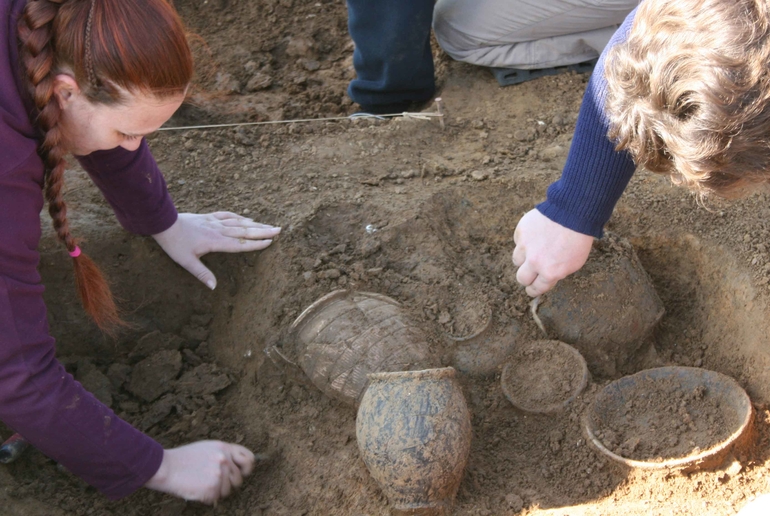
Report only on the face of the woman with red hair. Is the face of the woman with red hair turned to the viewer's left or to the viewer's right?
to the viewer's right

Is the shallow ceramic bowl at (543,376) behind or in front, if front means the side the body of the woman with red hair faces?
in front

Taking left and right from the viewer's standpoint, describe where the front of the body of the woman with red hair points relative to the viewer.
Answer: facing to the right of the viewer

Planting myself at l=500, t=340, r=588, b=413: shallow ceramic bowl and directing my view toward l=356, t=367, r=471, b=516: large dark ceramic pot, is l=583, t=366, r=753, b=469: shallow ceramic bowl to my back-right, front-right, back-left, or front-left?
back-left

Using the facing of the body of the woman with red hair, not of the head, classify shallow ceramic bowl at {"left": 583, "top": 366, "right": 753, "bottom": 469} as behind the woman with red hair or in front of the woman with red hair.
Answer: in front

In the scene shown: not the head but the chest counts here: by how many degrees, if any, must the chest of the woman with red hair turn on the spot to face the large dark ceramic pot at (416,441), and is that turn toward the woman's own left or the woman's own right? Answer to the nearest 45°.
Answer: approximately 45° to the woman's own right
